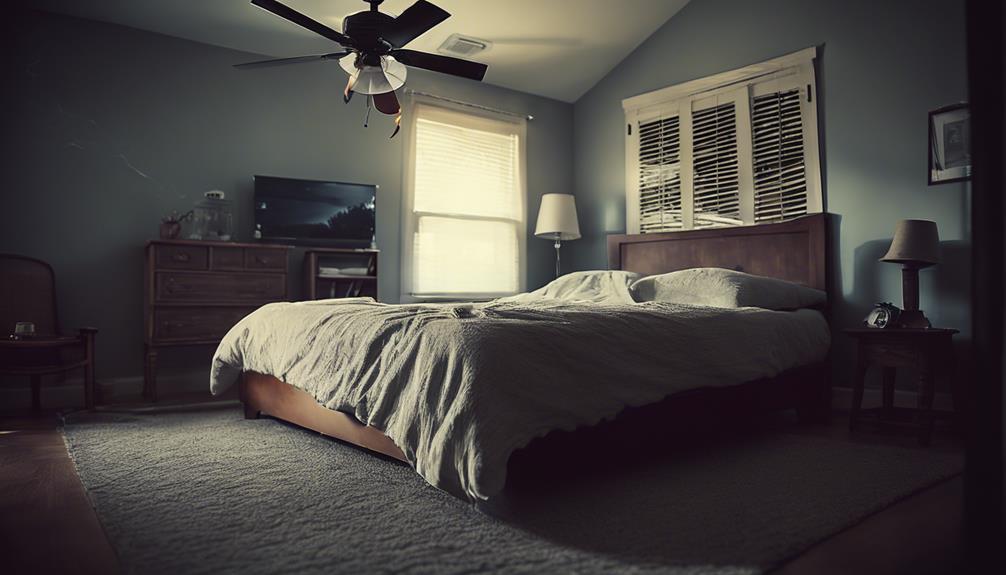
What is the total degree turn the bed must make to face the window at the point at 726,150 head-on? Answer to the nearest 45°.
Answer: approximately 180°

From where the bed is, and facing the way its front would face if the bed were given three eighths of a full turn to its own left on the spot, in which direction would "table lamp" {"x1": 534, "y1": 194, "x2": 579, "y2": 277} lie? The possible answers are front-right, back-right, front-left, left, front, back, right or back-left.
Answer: left

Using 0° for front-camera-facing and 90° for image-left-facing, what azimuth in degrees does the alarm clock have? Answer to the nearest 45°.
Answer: approximately 45°

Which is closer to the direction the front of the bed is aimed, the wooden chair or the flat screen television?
the wooden chair

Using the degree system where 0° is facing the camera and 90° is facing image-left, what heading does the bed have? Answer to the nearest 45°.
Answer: approximately 45°

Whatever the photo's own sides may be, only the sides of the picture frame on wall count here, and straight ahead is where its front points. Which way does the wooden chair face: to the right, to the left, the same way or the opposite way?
the opposite way
